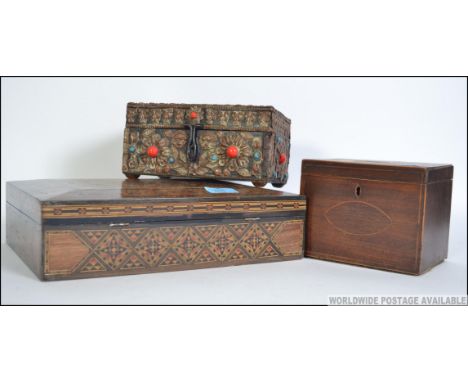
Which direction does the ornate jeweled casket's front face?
toward the camera
